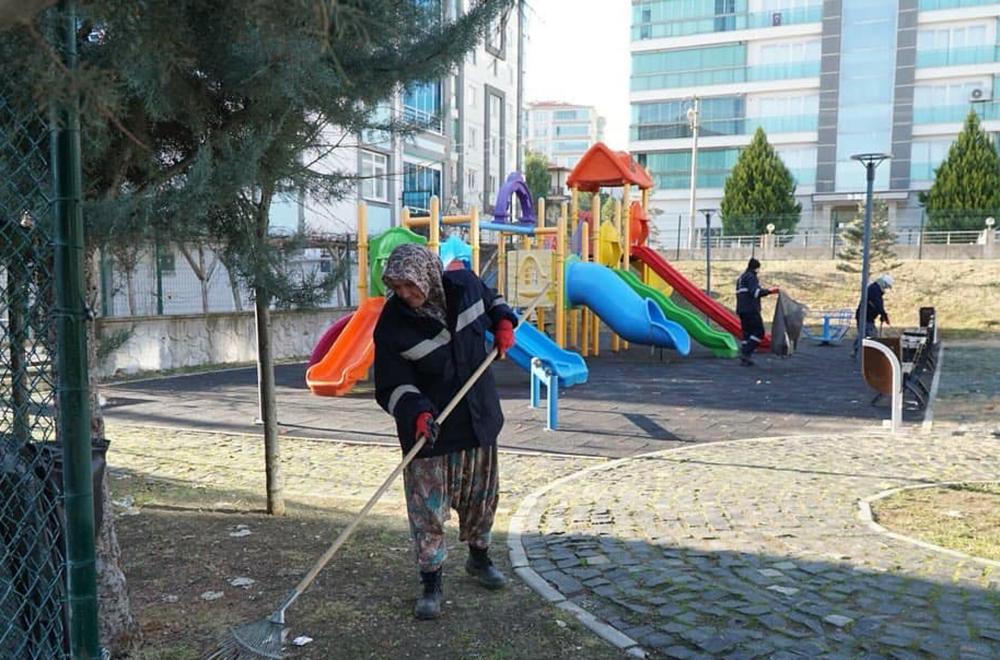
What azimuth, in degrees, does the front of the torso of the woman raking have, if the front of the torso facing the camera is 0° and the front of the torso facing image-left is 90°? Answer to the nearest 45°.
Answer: approximately 0°

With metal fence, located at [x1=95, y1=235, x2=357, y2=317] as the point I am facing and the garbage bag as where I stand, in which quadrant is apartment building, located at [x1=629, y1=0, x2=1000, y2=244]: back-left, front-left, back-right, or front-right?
back-right

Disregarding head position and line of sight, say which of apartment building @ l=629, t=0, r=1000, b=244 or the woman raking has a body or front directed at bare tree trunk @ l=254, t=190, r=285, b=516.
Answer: the apartment building

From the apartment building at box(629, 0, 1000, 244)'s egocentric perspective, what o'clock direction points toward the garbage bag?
The garbage bag is roughly at 12 o'clock from the apartment building.

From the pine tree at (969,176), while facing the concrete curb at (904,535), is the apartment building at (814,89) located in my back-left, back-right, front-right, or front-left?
back-right

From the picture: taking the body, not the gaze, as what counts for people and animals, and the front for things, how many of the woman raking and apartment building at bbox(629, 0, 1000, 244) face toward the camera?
2

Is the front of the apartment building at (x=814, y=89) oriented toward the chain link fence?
yes

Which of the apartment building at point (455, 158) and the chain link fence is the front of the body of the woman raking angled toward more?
the chain link fence

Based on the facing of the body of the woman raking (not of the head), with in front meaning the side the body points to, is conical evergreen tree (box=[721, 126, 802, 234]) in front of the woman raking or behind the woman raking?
behind

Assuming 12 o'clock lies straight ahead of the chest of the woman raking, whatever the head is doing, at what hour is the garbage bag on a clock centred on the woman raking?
The garbage bag is roughly at 7 o'clock from the woman raking.

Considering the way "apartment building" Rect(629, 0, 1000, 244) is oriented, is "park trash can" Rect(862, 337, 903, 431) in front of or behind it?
in front

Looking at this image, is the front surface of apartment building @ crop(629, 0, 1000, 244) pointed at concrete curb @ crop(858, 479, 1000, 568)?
yes

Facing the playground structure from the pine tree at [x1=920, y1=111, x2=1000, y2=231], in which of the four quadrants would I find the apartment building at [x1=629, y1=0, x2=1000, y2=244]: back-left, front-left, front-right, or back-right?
back-right
